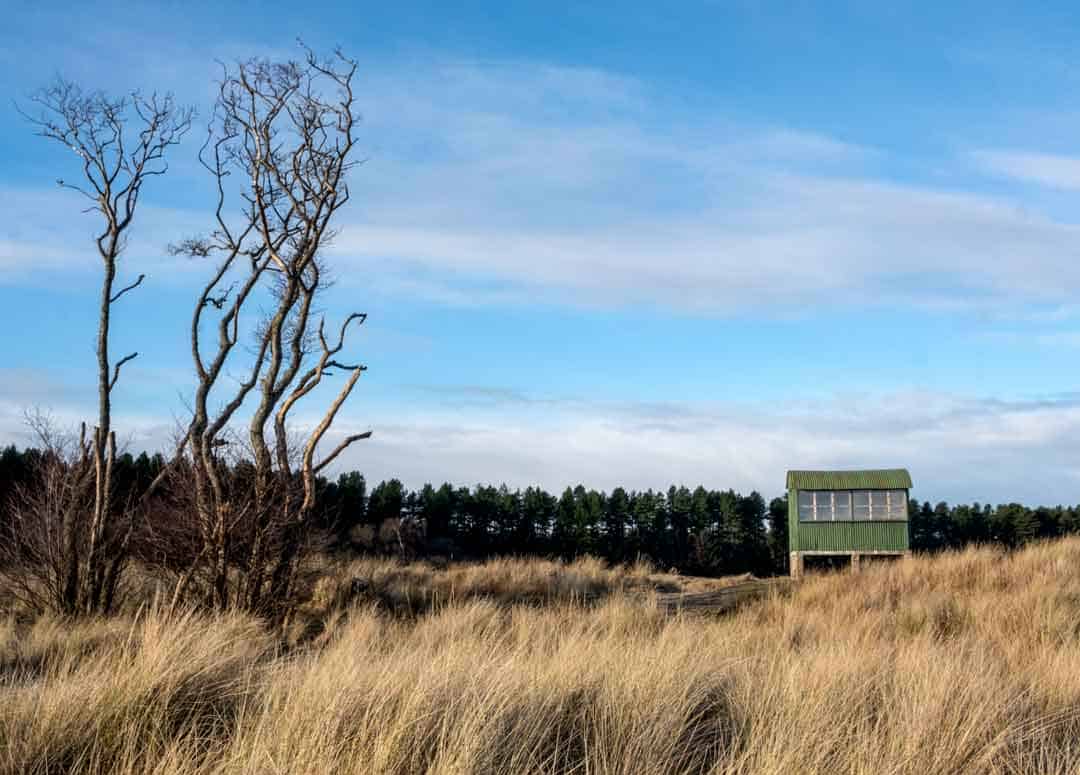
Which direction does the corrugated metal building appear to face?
toward the camera
